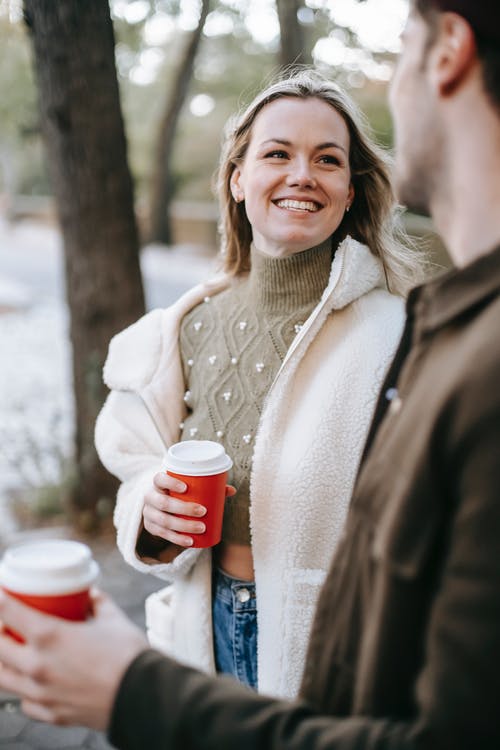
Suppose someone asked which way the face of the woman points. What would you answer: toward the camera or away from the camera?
toward the camera

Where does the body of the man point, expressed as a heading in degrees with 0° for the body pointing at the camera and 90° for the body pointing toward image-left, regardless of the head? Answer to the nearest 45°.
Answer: approximately 90°
